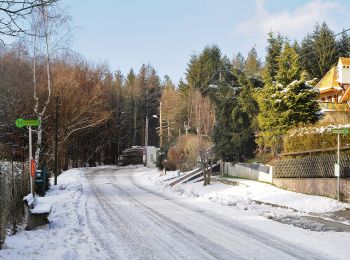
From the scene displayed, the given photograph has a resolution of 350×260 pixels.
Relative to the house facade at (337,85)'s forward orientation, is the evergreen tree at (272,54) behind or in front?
in front

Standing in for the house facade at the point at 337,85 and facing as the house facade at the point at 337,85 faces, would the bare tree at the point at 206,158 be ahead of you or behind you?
ahead

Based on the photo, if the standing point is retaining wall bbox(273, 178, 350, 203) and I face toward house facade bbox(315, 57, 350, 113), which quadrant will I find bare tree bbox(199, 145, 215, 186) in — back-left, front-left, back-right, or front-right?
front-left

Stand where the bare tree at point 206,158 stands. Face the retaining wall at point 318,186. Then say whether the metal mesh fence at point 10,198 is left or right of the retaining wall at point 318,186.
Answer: right

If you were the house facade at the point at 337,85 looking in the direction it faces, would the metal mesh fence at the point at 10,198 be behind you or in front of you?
in front

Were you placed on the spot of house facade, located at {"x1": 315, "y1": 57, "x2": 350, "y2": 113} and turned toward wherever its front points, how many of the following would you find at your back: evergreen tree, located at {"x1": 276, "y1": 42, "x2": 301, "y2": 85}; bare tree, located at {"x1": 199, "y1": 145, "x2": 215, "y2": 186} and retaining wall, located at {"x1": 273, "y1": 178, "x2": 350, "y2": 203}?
0
